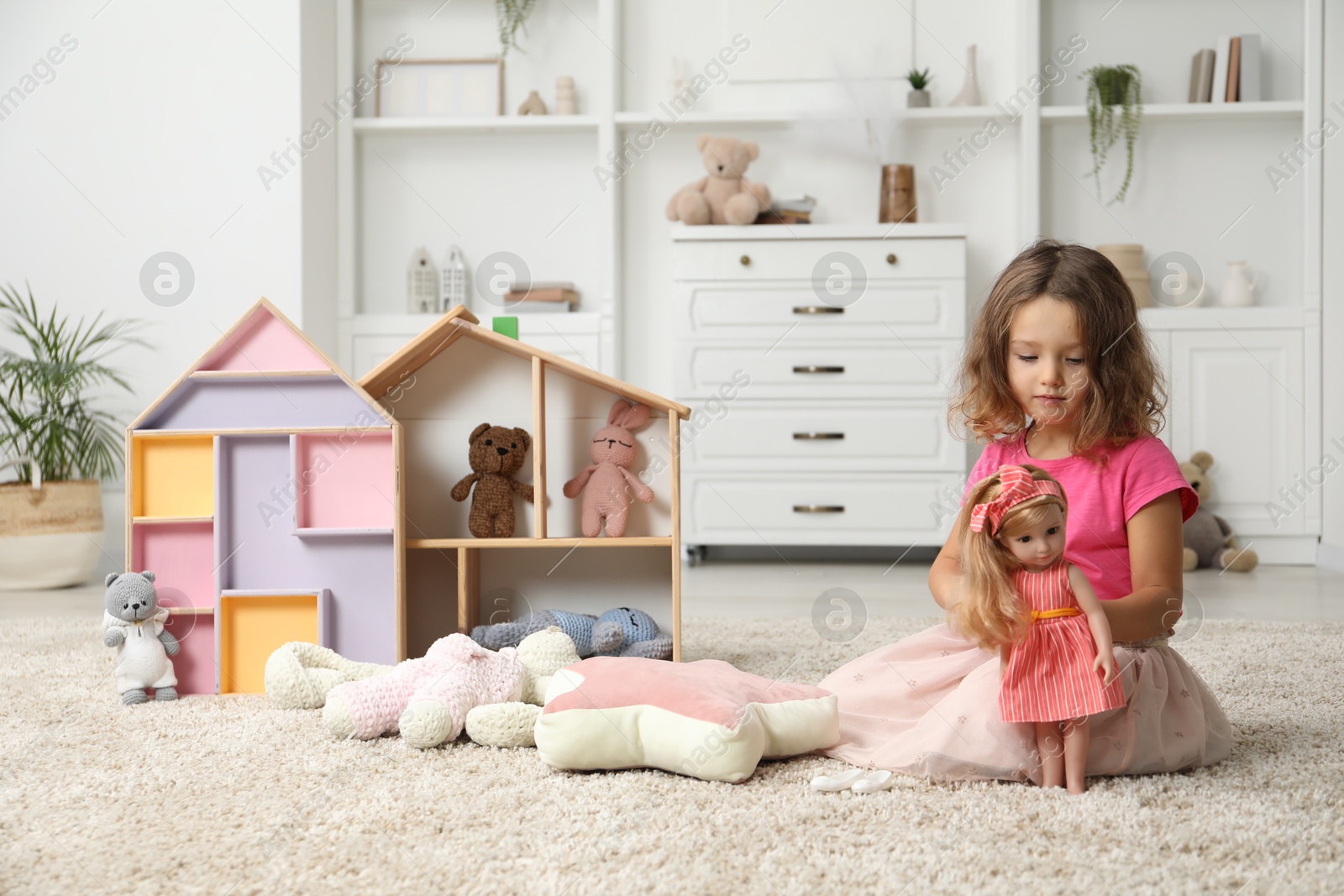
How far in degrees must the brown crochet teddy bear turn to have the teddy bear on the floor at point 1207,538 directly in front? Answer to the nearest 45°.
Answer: approximately 135° to its left

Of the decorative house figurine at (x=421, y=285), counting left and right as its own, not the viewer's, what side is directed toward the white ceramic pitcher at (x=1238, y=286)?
left

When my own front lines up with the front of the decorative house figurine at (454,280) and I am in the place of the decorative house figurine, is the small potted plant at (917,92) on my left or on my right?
on my left

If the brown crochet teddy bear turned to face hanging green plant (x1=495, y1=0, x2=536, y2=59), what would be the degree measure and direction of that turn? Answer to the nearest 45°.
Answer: approximately 180°

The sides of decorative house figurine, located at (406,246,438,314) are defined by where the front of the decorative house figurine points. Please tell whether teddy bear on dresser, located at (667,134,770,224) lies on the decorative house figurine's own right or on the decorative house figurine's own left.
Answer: on the decorative house figurine's own left
